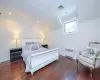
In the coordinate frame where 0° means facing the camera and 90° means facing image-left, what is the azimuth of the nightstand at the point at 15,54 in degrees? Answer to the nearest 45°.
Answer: approximately 315°
